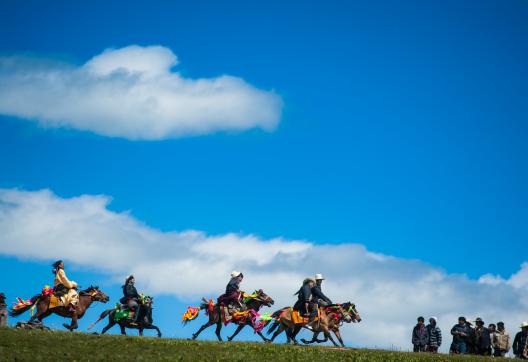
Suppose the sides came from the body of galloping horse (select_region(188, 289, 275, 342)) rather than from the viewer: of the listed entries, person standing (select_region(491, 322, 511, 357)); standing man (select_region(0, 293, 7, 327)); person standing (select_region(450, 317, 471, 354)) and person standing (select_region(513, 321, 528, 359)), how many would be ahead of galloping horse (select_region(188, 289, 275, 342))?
3

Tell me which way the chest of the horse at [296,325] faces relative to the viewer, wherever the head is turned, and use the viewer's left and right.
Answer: facing to the right of the viewer

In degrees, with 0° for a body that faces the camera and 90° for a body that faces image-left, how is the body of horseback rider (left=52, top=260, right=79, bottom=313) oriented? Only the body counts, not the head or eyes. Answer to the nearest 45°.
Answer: approximately 270°

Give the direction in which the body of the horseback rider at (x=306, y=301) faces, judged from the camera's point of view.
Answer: to the viewer's right

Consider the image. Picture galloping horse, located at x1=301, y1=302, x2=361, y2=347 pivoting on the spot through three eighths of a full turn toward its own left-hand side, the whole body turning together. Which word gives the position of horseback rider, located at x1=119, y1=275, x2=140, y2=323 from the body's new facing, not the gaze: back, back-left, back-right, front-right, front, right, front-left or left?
front-left

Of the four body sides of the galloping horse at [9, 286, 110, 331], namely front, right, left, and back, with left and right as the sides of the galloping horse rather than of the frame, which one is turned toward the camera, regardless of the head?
right

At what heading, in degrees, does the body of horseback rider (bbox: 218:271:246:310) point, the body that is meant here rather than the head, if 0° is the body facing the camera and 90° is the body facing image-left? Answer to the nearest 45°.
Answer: approximately 270°

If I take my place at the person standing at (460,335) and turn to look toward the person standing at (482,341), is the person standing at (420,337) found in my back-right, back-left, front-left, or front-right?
back-right

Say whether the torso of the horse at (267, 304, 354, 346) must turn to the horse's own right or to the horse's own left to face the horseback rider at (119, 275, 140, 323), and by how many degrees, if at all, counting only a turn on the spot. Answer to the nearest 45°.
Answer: approximately 180°

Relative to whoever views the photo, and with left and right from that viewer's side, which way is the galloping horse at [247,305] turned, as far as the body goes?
facing to the right of the viewer

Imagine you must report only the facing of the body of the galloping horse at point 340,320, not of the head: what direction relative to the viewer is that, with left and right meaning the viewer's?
facing to the right of the viewer
